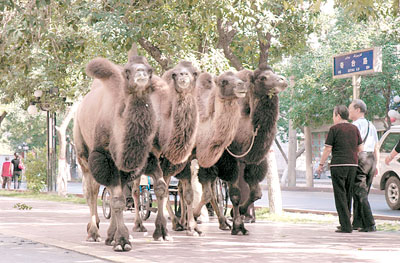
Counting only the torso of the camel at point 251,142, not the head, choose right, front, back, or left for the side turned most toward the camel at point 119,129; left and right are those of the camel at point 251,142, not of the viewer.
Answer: right

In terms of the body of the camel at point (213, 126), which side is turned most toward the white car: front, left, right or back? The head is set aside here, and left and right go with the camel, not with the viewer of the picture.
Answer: left

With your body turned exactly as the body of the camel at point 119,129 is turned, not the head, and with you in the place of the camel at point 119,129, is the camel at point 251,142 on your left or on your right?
on your left

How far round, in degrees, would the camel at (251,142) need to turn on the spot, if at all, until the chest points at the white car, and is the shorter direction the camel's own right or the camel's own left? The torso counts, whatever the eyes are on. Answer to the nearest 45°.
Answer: approximately 90° to the camel's own left

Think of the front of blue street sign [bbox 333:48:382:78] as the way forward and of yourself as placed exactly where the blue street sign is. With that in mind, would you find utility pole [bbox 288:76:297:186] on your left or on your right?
on your right

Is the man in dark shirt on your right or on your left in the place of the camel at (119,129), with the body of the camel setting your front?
on your left

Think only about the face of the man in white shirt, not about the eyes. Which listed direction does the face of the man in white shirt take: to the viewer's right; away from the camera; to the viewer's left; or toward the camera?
to the viewer's left

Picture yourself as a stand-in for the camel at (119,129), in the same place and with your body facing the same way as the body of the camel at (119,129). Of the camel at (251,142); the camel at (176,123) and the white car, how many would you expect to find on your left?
3

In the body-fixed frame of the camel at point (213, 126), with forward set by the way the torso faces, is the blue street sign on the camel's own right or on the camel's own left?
on the camel's own left
